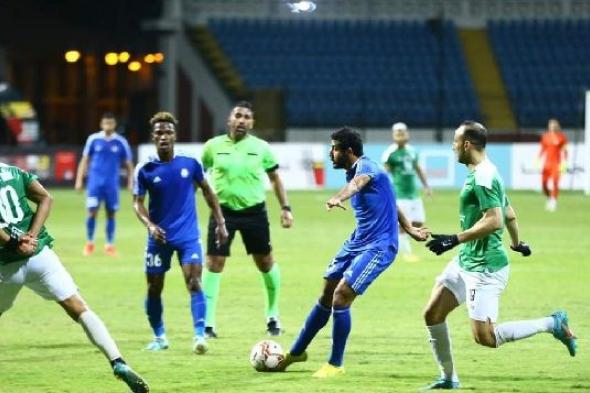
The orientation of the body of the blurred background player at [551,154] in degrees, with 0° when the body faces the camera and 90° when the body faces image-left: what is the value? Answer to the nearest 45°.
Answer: approximately 0°

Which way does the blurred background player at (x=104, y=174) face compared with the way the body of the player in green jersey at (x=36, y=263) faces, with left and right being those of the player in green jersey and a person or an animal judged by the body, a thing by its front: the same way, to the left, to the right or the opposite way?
the opposite way

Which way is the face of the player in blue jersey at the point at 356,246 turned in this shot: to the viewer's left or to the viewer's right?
to the viewer's left

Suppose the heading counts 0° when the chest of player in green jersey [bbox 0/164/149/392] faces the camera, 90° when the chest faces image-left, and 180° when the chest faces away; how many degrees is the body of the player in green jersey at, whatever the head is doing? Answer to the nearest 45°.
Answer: approximately 180°

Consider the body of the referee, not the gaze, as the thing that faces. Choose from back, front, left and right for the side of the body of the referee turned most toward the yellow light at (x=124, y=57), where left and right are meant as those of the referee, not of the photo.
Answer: back

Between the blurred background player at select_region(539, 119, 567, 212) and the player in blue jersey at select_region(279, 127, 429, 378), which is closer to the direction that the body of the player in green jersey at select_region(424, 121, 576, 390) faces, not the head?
the player in blue jersey

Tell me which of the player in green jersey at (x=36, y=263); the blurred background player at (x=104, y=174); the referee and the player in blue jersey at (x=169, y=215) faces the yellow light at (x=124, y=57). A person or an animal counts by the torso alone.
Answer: the player in green jersey

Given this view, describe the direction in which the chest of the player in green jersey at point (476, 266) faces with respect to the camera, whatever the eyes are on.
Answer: to the viewer's left

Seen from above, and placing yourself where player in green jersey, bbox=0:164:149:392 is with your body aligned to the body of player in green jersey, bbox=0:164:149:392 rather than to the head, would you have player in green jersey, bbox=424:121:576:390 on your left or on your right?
on your right

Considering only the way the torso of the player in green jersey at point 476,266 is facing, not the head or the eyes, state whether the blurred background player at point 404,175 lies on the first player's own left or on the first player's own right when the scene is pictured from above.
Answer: on the first player's own right

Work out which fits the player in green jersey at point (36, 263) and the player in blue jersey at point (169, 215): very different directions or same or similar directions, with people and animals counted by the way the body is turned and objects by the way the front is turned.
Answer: very different directions
